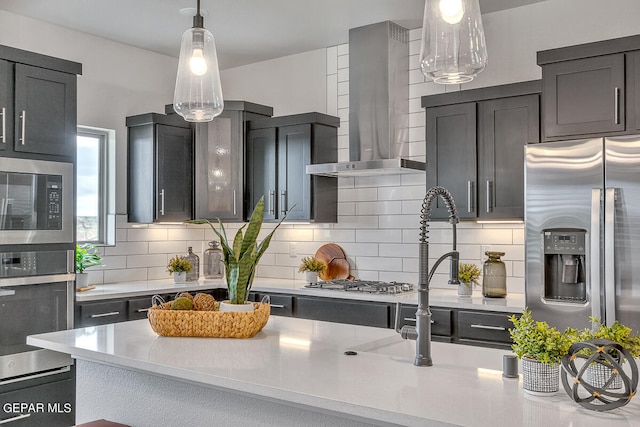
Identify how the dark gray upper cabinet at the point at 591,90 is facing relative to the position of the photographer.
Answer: facing the viewer and to the left of the viewer

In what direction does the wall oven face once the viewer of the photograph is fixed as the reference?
facing the viewer and to the right of the viewer

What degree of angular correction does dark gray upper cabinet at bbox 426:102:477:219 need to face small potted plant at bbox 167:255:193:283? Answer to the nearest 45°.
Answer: approximately 45° to its right

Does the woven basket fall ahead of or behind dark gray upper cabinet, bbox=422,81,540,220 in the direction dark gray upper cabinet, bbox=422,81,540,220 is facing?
ahead

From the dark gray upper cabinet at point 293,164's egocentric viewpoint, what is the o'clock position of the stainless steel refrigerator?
The stainless steel refrigerator is roughly at 9 o'clock from the dark gray upper cabinet.

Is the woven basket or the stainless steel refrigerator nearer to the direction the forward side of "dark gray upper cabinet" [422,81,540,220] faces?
the woven basket

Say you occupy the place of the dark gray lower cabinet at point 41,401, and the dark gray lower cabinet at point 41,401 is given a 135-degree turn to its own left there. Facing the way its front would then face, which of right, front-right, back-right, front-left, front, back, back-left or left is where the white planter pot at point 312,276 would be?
right

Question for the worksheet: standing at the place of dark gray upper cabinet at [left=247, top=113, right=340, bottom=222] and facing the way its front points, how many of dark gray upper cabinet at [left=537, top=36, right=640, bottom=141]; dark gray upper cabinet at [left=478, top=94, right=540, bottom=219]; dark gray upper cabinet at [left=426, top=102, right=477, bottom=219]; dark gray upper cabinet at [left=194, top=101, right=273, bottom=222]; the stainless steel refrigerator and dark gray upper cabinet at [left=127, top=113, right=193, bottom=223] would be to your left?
4

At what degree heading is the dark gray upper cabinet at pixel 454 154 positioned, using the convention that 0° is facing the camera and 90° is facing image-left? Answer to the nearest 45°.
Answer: approximately 45°

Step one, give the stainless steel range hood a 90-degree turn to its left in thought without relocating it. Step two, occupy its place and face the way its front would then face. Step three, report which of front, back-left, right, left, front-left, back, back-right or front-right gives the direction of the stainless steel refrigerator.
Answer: front
